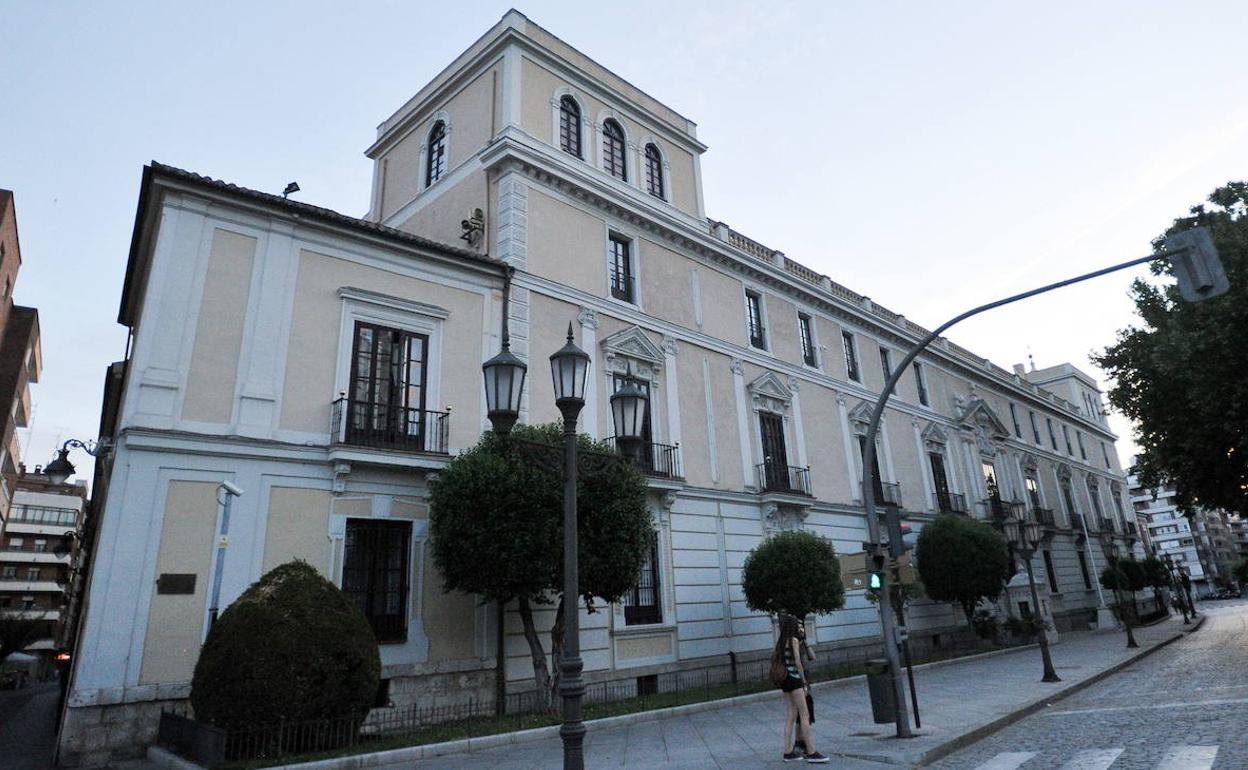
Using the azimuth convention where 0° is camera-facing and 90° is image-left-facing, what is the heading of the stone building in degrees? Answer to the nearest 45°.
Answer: approximately 315°

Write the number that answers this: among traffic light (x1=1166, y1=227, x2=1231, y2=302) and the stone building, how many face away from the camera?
1

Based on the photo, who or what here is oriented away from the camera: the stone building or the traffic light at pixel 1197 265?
the traffic light

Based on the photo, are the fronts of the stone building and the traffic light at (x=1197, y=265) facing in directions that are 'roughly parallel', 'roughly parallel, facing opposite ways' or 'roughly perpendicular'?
roughly perpendicular

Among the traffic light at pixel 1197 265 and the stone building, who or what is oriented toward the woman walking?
the stone building

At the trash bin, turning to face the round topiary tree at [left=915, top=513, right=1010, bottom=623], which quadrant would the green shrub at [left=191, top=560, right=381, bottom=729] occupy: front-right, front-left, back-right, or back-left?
back-left

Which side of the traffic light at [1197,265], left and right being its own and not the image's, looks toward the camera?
back

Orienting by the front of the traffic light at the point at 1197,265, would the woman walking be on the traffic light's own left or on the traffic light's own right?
on the traffic light's own left

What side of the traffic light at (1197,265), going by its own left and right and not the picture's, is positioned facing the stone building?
left

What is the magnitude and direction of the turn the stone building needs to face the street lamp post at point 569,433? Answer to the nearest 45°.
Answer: approximately 45° to its right

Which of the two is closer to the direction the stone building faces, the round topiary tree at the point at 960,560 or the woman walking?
the woman walking
